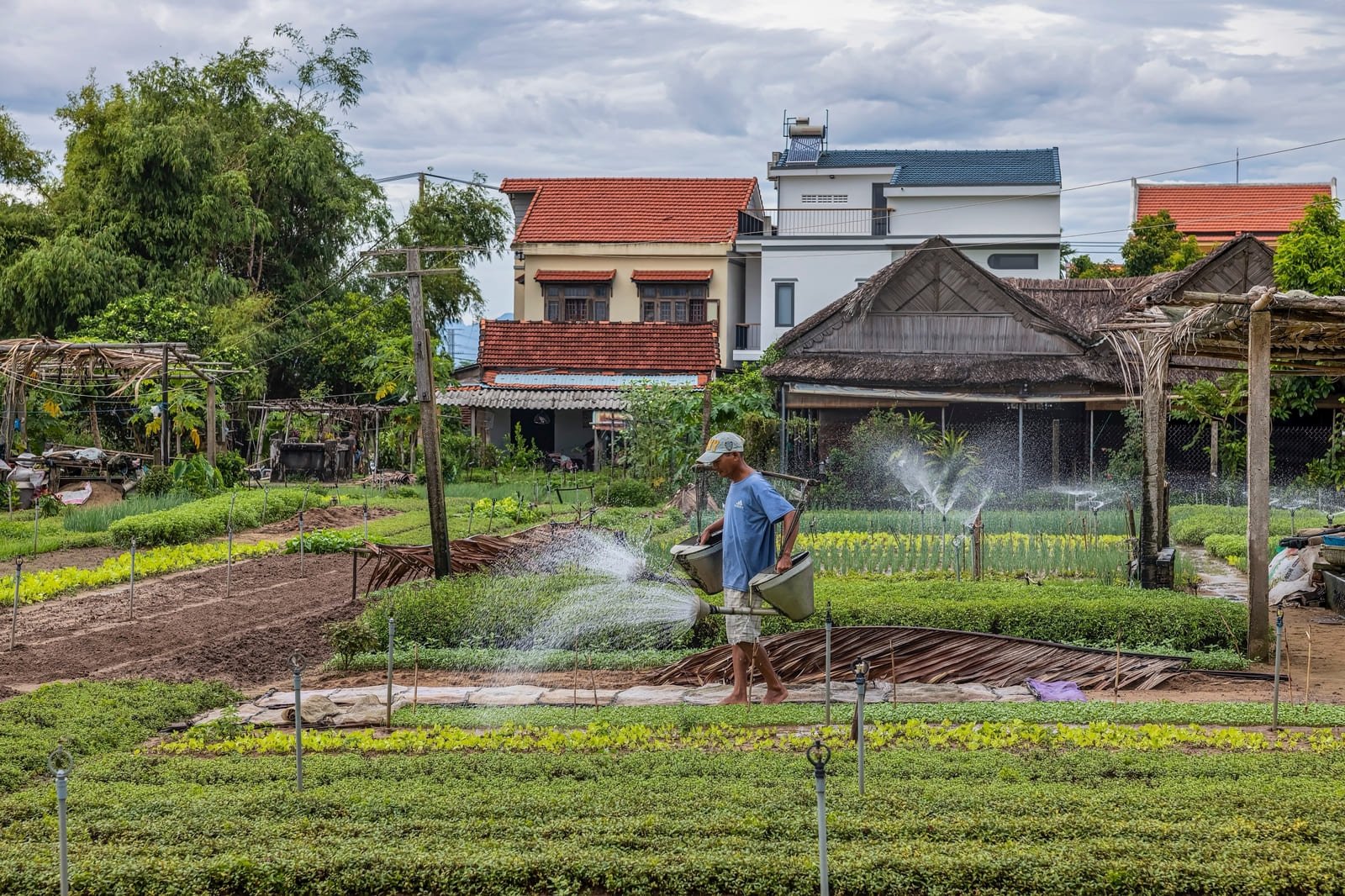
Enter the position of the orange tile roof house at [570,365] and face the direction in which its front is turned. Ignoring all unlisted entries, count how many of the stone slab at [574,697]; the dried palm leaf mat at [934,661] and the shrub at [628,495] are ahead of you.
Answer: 3

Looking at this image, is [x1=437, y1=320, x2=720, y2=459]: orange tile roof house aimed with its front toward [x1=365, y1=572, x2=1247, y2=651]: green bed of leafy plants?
yes

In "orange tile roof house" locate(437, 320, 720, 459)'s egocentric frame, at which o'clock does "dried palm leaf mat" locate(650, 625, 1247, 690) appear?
The dried palm leaf mat is roughly at 12 o'clock from the orange tile roof house.

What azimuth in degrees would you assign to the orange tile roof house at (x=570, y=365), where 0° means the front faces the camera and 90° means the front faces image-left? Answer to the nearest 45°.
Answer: approximately 0°

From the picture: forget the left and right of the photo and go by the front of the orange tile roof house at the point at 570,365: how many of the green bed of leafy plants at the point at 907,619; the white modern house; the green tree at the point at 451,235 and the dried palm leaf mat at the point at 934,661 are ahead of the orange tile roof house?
2

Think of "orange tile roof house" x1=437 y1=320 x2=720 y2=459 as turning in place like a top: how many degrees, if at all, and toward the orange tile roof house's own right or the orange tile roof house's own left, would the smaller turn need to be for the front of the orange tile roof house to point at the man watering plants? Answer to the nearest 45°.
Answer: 0° — it already faces them

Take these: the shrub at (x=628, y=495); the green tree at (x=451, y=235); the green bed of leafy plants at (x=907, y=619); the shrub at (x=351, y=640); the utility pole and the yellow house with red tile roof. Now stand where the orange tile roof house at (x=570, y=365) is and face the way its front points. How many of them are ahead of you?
4

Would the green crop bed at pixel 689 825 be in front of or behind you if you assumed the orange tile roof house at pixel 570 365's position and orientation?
in front

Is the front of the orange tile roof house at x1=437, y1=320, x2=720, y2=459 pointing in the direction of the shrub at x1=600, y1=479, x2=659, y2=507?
yes

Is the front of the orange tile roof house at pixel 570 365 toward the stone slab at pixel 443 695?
yes

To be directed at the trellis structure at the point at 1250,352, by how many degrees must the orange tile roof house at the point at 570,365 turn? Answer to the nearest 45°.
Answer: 0° — it already faces it

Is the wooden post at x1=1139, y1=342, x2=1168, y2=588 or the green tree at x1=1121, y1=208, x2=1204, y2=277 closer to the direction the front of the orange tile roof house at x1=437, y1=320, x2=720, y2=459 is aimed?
the wooden post
